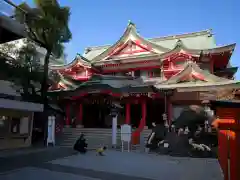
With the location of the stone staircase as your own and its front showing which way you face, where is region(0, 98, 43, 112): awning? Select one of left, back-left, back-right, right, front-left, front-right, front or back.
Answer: front-right

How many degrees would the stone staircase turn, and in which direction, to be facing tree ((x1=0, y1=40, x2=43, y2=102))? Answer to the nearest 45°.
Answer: approximately 90° to its right

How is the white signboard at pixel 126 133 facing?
toward the camera

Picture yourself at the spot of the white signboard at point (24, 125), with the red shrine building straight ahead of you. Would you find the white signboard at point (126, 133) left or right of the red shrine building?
right

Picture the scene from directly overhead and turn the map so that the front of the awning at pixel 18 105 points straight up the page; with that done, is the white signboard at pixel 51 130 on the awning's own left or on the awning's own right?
on the awning's own left

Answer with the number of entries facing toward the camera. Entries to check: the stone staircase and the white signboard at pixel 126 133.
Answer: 2

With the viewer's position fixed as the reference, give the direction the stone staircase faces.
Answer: facing the viewer

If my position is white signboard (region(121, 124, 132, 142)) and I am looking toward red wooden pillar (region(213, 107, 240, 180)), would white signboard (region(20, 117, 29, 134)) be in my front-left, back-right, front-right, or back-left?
back-right

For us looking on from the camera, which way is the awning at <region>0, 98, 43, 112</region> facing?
facing the viewer and to the right of the viewer

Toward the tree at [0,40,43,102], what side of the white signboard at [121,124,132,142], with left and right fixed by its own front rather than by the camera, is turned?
right

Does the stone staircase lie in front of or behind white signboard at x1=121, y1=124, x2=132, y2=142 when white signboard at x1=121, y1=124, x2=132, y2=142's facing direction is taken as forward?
behind

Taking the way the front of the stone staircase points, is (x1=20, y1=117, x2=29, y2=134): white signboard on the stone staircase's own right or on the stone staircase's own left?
on the stone staircase's own right

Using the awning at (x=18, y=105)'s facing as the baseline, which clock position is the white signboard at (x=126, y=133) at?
The white signboard is roughly at 11 o'clock from the awning.

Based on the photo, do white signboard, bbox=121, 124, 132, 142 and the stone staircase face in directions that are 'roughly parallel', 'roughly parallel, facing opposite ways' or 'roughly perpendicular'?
roughly parallel

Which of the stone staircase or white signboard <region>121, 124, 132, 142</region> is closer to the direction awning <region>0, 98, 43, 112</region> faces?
the white signboard
